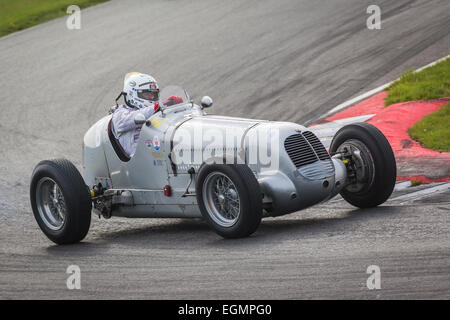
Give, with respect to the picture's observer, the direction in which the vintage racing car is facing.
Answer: facing the viewer and to the right of the viewer

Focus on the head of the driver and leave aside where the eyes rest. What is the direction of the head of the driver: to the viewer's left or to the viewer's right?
to the viewer's right

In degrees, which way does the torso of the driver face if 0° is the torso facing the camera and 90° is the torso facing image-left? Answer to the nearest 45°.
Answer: approximately 315°
